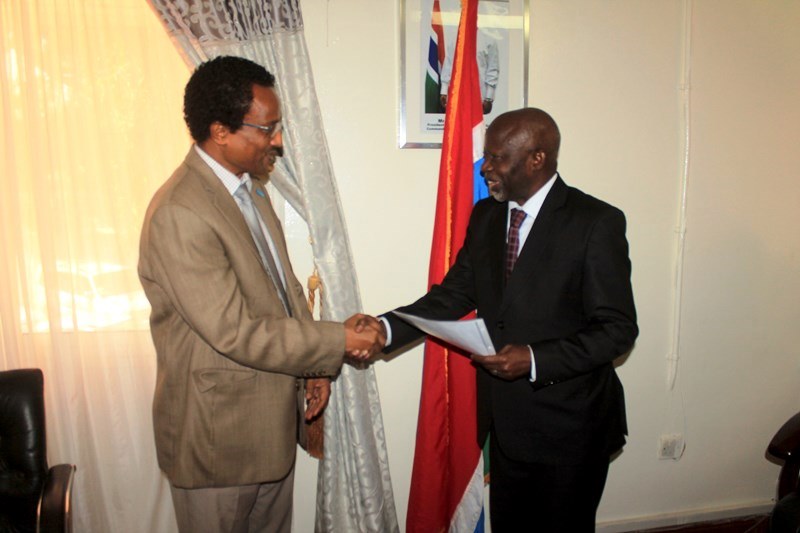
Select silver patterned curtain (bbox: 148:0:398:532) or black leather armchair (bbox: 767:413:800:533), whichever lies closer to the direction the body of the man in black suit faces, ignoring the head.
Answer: the silver patterned curtain

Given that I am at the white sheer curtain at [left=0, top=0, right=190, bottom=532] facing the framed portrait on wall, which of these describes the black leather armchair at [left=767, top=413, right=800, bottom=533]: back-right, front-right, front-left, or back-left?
front-right

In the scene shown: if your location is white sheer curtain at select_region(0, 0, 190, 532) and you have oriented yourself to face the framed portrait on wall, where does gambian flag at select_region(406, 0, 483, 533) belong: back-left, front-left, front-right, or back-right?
front-right

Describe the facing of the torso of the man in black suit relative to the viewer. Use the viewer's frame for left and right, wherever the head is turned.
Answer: facing the viewer and to the left of the viewer

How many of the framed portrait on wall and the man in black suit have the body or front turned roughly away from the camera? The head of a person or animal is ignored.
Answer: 0

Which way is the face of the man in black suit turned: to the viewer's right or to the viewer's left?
to the viewer's left

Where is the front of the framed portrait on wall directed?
toward the camera

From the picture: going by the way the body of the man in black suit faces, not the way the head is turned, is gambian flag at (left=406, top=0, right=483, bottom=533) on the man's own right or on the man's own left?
on the man's own right

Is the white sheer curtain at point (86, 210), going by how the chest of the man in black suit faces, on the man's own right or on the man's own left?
on the man's own right

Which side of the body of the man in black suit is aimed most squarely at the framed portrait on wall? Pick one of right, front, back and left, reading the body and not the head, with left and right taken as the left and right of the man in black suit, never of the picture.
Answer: right

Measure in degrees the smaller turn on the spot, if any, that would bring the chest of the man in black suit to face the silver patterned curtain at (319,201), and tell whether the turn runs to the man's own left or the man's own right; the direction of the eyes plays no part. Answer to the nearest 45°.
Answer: approximately 90° to the man's own right

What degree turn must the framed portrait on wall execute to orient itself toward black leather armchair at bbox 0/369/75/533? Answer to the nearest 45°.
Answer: approximately 45° to its right

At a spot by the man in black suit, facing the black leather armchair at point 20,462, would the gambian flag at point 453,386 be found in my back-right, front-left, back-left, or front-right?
front-right

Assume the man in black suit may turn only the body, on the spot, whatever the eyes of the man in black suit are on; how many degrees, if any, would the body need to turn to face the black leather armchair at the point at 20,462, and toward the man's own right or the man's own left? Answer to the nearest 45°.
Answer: approximately 45° to the man's own right

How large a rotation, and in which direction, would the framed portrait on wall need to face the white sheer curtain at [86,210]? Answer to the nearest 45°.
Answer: approximately 90° to its right
